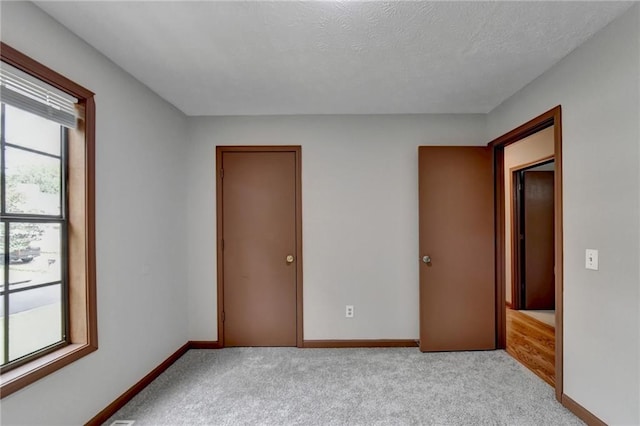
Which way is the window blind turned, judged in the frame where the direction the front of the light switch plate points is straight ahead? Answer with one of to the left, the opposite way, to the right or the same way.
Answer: the opposite way

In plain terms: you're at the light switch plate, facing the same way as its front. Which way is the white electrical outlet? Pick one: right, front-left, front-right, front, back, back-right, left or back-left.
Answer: front-right

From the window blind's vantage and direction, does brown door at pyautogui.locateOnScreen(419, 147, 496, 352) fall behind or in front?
in front

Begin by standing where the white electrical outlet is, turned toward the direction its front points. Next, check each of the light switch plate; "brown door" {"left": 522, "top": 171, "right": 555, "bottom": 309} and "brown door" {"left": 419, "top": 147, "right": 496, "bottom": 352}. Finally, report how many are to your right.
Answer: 0

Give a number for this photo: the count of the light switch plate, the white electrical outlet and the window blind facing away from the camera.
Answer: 0

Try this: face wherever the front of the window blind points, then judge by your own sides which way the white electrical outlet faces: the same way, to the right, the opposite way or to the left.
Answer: to the right

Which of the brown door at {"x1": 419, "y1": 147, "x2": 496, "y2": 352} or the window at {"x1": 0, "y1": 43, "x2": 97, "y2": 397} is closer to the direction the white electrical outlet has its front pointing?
the window

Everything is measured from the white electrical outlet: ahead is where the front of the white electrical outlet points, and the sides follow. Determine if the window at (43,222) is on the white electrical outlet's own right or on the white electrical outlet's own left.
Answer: on the white electrical outlet's own right

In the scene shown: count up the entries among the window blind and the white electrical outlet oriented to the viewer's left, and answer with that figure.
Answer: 0

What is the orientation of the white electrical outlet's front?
toward the camera

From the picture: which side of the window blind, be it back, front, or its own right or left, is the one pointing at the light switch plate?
front

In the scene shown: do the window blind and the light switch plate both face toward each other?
yes

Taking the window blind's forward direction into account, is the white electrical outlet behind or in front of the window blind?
in front

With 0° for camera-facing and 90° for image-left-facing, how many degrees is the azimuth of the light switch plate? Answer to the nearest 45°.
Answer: approximately 45°

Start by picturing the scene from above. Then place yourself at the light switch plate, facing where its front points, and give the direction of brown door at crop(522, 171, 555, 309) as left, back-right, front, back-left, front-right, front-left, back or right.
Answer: back-right

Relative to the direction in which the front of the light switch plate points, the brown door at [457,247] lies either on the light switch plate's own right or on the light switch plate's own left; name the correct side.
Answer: on the light switch plate's own right

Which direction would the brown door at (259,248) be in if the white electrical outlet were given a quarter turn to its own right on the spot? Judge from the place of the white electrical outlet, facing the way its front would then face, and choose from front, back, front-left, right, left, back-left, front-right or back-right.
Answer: front

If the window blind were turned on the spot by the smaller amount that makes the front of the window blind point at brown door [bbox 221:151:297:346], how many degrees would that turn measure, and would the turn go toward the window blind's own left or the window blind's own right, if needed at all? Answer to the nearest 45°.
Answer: approximately 45° to the window blind's own left

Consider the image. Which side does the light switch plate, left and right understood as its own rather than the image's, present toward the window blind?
front

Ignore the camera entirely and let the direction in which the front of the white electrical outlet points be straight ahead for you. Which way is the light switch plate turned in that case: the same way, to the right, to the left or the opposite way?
to the right
